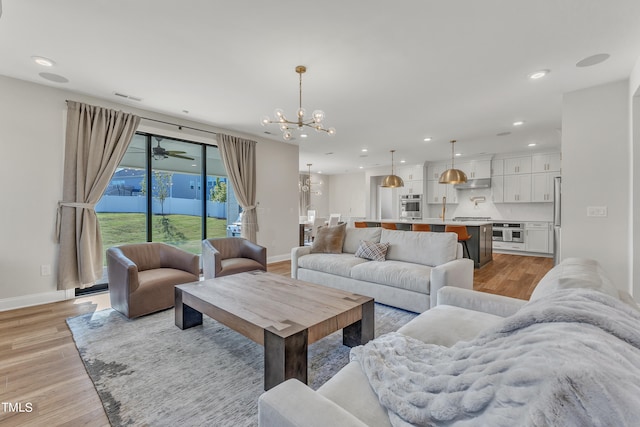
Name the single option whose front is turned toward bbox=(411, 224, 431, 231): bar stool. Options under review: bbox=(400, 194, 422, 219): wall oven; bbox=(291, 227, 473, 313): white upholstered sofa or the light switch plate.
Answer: the wall oven

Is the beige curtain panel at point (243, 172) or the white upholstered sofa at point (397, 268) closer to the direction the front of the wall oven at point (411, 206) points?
the white upholstered sofa

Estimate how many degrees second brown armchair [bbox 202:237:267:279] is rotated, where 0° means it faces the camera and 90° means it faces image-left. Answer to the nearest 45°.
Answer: approximately 315°

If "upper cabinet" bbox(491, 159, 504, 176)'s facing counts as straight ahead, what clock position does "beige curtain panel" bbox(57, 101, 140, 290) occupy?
The beige curtain panel is roughly at 1 o'clock from the upper cabinet.

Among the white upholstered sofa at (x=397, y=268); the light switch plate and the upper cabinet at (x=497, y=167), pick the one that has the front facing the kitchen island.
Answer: the upper cabinet

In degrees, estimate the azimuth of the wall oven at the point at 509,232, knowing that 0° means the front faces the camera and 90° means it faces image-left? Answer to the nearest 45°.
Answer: approximately 0°

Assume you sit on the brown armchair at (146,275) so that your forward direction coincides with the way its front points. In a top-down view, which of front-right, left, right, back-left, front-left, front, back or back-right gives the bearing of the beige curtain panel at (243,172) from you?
left

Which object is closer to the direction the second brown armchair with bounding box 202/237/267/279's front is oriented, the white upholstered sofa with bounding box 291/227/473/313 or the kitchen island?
the white upholstered sofa

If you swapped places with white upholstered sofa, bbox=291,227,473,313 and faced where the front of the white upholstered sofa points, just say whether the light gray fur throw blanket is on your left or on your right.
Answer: on your left

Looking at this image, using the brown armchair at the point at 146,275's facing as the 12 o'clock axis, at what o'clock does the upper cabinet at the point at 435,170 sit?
The upper cabinet is roughly at 10 o'clock from the brown armchair.
